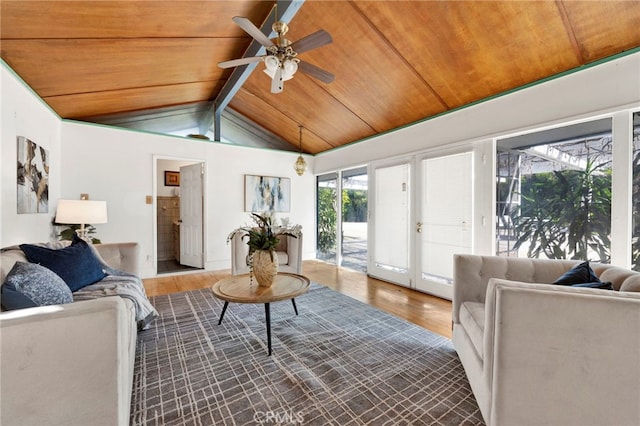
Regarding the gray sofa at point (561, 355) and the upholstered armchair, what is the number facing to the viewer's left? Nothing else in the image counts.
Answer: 1

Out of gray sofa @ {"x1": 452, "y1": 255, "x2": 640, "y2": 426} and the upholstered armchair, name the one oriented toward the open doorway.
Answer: the gray sofa

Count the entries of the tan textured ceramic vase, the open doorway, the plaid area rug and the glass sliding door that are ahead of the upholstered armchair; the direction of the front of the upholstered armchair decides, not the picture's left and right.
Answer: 2

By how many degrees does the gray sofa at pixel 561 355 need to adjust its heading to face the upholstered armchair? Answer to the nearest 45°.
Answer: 0° — it already faces it

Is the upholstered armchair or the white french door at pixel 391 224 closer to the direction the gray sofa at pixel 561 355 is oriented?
the upholstered armchair

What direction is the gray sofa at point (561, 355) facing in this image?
to the viewer's left

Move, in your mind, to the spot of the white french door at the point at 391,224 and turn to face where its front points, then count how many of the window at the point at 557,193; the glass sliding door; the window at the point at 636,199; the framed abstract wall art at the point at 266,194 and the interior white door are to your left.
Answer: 2

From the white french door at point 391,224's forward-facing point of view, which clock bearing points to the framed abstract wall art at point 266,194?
The framed abstract wall art is roughly at 2 o'clock from the white french door.

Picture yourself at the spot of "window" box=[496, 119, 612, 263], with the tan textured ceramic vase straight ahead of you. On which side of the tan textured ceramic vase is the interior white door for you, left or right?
right

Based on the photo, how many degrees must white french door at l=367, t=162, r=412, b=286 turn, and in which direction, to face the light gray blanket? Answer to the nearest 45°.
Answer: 0° — it already faces it

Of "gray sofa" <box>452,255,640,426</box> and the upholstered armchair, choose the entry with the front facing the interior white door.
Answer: the gray sofa

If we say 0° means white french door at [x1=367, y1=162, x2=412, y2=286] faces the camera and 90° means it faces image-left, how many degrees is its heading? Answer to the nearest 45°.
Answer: approximately 45°
